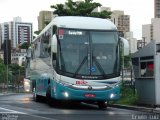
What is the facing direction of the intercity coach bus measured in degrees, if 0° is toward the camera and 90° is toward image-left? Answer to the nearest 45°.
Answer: approximately 0°

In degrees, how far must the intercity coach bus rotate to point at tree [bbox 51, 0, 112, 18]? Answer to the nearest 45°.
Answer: approximately 180°
